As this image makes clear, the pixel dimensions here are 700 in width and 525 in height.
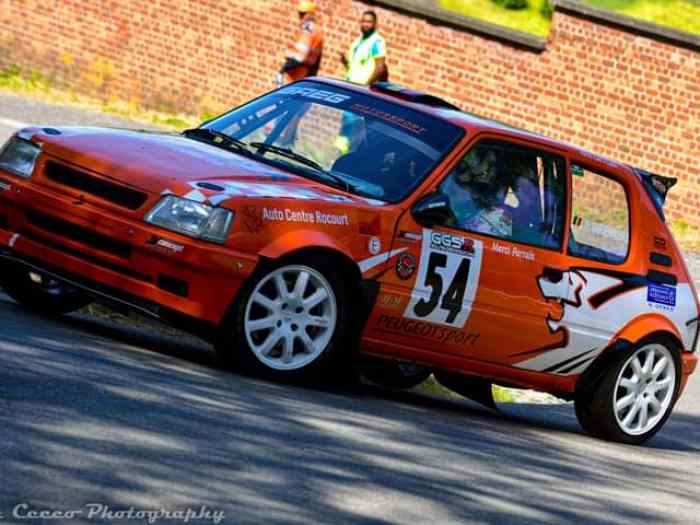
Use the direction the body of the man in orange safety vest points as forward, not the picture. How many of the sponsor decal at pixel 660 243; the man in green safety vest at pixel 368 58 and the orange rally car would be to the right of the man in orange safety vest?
0

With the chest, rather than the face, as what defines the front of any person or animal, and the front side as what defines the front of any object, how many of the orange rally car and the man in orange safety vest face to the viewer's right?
0

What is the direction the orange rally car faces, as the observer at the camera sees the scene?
facing the viewer and to the left of the viewer

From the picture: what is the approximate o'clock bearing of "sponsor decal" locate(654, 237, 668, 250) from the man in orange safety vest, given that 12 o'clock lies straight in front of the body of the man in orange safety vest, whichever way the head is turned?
The sponsor decal is roughly at 10 o'clock from the man in orange safety vest.

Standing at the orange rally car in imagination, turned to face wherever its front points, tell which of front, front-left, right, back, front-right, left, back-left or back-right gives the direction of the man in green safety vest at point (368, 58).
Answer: back-right

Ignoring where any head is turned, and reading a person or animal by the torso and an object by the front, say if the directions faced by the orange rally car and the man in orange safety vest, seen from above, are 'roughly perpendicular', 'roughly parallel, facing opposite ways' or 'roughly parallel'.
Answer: roughly parallel
